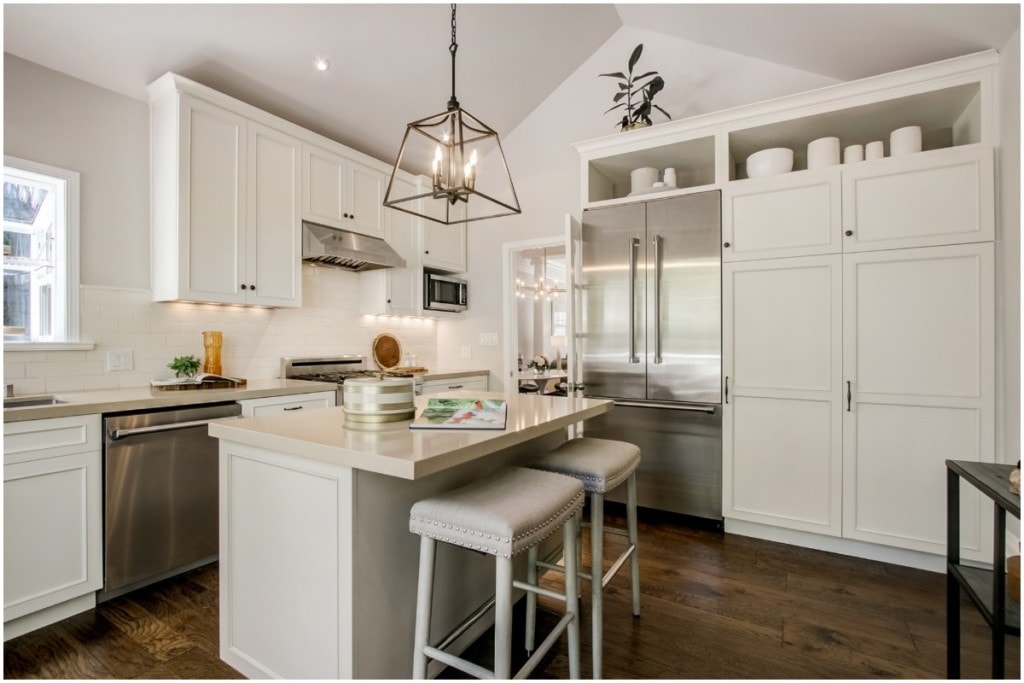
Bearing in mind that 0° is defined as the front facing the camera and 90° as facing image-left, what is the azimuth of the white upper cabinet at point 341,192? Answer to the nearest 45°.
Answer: approximately 315°

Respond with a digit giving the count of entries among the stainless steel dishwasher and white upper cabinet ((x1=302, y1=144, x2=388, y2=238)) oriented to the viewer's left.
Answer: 0

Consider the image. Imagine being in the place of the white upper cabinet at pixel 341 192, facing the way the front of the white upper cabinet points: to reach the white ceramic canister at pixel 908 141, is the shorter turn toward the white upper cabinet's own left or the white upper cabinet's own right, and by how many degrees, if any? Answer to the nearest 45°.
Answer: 0° — it already faces it

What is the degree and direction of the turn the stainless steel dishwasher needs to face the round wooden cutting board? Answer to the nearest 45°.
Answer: approximately 90° to its left

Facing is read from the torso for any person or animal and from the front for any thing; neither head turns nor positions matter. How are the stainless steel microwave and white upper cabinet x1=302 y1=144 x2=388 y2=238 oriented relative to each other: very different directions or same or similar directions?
same or similar directions

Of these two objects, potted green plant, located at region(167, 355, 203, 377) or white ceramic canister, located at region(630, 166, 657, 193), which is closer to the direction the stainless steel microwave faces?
the white ceramic canister

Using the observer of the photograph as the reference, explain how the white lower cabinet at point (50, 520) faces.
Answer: facing the viewer and to the right of the viewer

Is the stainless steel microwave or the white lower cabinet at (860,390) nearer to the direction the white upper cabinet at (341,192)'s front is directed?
the white lower cabinet

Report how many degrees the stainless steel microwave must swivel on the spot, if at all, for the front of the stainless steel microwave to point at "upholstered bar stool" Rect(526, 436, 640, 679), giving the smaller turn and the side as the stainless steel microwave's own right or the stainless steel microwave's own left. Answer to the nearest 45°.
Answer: approximately 45° to the stainless steel microwave's own right

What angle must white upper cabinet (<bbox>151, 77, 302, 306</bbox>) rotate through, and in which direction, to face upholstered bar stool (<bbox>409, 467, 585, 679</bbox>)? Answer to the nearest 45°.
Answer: approximately 45° to its right

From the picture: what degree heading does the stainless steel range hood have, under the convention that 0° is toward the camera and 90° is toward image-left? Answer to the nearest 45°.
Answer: approximately 315°

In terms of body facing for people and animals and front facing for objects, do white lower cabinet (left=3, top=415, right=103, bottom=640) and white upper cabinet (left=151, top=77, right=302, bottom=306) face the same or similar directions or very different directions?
same or similar directions

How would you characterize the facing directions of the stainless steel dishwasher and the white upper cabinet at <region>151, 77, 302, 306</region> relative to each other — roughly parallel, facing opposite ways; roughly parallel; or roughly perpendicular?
roughly parallel

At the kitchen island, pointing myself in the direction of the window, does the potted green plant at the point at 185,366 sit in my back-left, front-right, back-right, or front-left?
front-right
